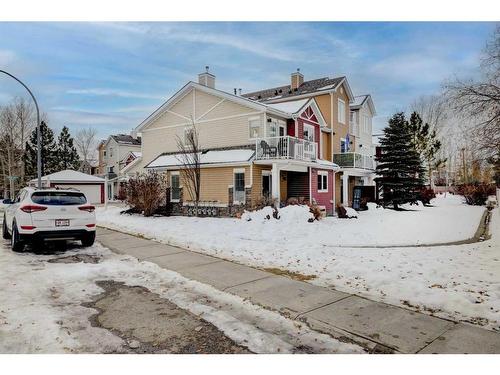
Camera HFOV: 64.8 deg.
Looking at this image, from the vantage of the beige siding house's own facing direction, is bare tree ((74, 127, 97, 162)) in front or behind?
behind

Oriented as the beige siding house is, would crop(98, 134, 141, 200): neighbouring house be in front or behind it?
behind

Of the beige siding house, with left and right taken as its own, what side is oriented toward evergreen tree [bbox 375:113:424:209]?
left

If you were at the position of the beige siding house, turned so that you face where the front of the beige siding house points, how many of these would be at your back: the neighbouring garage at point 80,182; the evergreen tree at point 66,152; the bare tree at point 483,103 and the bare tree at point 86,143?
3

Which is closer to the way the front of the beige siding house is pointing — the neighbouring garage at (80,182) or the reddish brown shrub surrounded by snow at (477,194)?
the reddish brown shrub surrounded by snow

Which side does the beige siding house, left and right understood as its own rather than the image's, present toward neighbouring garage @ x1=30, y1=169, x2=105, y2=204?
back

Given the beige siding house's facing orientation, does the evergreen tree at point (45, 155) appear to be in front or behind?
behind

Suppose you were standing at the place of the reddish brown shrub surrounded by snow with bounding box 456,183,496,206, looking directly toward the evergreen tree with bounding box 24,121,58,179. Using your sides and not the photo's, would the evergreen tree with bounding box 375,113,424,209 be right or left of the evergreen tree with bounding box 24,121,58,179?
left

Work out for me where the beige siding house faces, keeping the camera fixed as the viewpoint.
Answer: facing the viewer and to the right of the viewer
